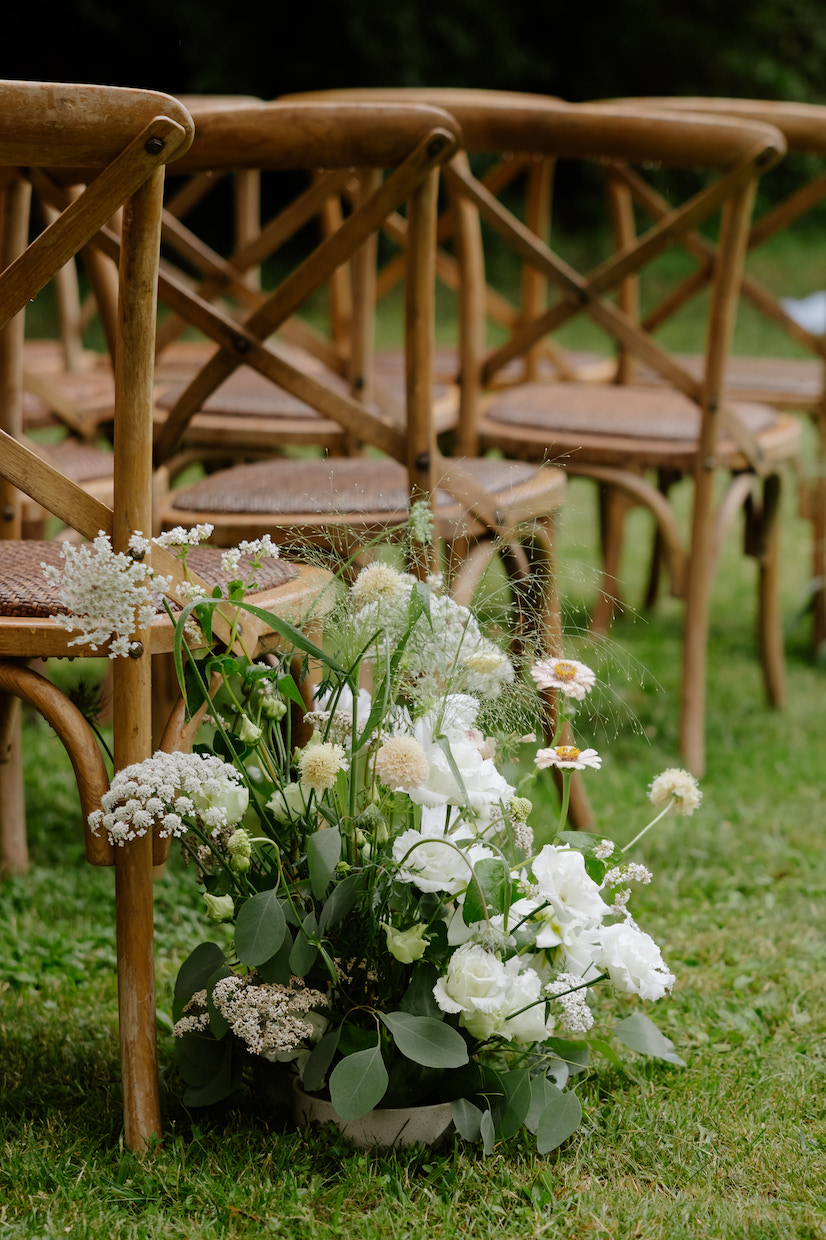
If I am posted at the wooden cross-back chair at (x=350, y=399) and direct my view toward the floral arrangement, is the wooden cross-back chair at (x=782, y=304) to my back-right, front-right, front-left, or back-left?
back-left

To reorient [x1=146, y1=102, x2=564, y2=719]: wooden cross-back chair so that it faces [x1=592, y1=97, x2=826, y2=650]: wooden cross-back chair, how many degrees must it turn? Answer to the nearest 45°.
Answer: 0° — it already faces it

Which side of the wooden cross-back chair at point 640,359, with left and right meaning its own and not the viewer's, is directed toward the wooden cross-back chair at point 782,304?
front

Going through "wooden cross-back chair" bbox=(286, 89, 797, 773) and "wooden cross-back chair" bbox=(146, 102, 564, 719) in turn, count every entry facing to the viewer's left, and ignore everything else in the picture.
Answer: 0

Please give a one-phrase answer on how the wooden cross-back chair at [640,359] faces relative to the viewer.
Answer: facing away from the viewer and to the right of the viewer

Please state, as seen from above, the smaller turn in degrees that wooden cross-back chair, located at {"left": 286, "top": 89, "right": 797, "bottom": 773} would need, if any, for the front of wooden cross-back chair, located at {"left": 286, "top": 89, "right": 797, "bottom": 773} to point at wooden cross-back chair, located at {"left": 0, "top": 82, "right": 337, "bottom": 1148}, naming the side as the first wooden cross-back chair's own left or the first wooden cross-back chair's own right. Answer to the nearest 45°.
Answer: approximately 180°

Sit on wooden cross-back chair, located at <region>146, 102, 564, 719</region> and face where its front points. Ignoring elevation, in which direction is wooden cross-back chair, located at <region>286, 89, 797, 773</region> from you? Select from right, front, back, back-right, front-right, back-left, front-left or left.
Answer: front

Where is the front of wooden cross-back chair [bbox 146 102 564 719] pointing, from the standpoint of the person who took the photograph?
facing away from the viewer and to the right of the viewer

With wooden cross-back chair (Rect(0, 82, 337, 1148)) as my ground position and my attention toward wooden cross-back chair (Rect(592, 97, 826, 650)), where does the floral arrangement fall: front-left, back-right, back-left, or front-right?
front-right
